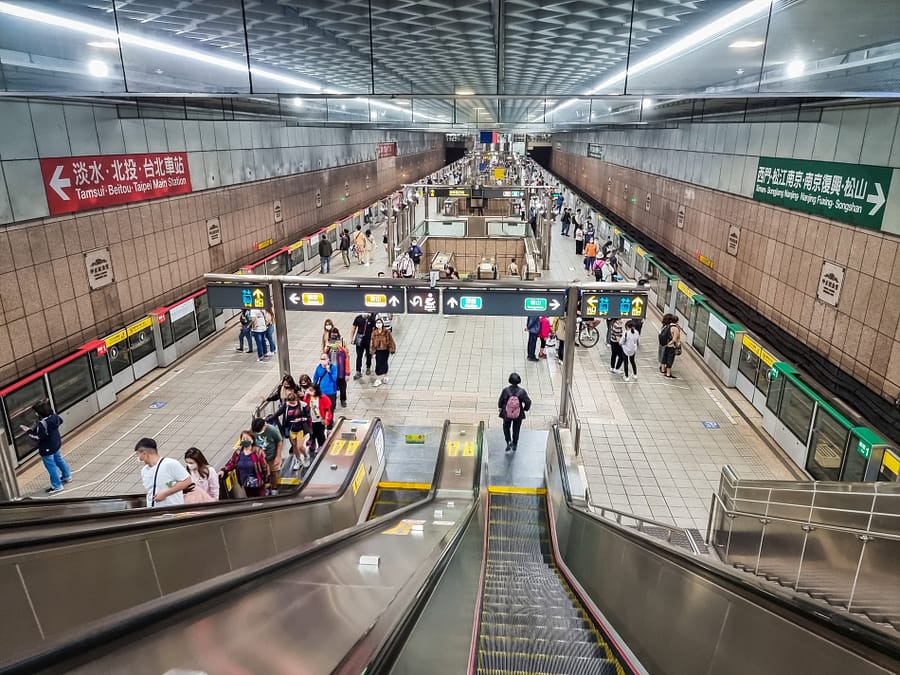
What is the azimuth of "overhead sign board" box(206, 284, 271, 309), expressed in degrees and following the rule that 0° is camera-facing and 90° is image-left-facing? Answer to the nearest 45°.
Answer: approximately 0°

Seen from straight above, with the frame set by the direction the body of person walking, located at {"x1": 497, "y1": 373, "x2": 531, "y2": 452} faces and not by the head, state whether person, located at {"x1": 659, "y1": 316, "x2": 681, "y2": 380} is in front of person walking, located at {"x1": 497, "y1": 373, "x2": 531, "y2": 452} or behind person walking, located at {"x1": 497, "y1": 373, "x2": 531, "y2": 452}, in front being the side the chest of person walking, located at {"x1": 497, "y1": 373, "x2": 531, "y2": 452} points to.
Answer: in front

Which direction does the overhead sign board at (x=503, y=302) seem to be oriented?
toward the camera

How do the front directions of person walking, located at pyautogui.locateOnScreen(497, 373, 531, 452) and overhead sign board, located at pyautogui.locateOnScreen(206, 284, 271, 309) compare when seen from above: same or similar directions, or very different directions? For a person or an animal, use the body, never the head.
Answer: very different directions

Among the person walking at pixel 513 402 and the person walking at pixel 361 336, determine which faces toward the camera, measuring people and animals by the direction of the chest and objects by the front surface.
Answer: the person walking at pixel 361 336

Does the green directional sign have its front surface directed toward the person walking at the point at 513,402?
yes

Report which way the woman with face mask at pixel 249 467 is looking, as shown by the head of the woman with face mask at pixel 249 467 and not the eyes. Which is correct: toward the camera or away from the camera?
toward the camera

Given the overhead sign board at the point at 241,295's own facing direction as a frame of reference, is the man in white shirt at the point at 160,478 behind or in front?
in front

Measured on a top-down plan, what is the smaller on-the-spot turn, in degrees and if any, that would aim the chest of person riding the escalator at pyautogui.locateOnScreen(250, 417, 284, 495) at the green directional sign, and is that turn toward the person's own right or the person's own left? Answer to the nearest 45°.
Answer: approximately 135° to the person's own left

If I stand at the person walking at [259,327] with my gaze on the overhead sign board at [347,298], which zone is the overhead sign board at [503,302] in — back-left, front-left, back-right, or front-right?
front-left

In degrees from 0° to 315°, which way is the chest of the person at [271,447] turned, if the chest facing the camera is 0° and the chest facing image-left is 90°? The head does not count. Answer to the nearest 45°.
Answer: approximately 45°

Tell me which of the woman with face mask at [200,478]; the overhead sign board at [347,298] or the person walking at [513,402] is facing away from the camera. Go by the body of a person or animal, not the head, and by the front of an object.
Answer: the person walking
